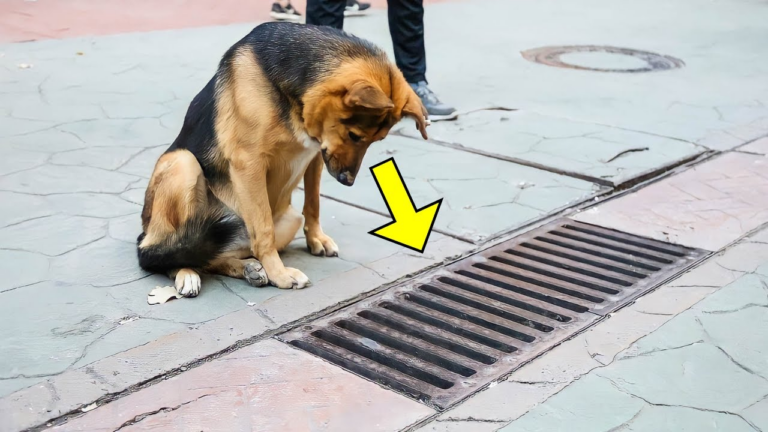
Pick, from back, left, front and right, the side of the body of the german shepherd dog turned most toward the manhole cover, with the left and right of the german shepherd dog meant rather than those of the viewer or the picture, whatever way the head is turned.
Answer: left

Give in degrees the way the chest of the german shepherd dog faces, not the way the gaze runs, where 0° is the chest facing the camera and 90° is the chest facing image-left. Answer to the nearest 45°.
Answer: approximately 315°
